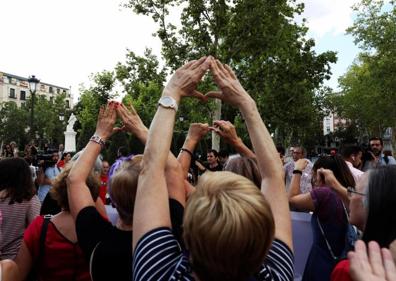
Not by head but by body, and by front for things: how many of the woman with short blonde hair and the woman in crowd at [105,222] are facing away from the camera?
2

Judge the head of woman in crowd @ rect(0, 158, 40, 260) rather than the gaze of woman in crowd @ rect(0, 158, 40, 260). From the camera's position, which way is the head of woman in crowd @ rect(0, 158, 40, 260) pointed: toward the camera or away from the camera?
away from the camera

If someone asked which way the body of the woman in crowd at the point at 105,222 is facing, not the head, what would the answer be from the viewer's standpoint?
away from the camera

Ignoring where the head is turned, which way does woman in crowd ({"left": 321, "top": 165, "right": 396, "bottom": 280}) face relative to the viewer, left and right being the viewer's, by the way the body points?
facing away from the viewer and to the left of the viewer

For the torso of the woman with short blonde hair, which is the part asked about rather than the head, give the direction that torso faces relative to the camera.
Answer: away from the camera

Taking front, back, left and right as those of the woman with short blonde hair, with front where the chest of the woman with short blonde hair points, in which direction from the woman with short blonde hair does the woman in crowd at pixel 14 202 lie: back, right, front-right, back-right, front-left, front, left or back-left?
front-left

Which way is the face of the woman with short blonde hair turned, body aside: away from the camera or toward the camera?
away from the camera

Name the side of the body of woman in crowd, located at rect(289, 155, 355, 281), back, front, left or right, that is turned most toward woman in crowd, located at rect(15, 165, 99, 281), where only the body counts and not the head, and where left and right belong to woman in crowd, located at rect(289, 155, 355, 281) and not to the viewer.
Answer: left

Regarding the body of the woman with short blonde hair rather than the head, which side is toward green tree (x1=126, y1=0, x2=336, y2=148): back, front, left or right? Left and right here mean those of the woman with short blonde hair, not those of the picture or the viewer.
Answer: front

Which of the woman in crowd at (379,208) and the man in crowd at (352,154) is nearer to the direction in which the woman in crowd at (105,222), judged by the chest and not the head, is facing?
the man in crowd

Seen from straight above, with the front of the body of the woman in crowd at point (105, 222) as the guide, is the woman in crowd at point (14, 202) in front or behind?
in front

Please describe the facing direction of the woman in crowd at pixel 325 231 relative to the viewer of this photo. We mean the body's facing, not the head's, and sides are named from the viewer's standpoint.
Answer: facing away from the viewer and to the left of the viewer
